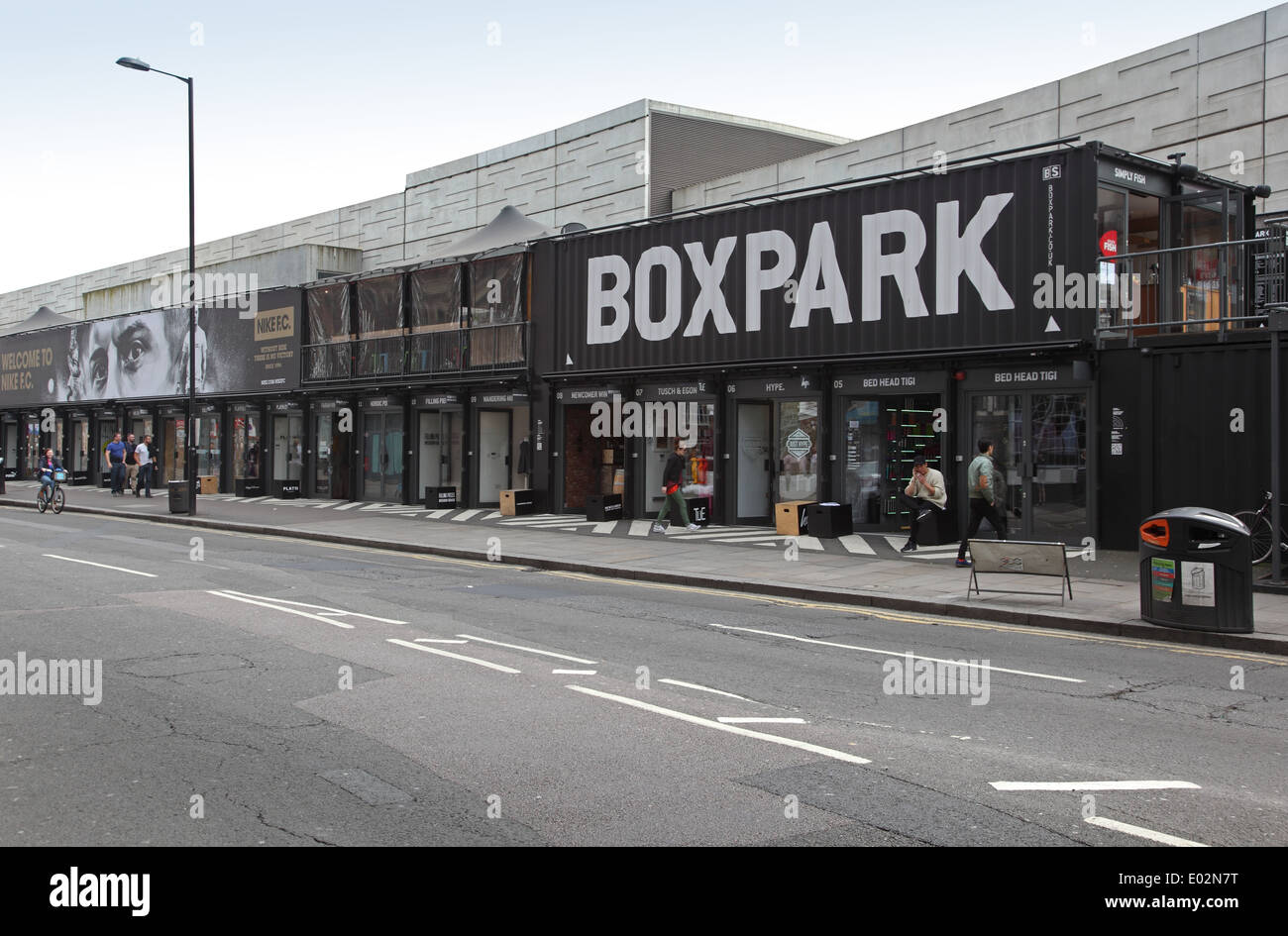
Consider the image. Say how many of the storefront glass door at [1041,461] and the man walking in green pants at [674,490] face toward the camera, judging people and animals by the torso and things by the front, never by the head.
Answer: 1

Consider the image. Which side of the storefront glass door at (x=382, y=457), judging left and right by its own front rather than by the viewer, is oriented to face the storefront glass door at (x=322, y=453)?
right

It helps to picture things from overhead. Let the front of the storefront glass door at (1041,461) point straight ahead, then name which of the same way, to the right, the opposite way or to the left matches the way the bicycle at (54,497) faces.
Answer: to the left

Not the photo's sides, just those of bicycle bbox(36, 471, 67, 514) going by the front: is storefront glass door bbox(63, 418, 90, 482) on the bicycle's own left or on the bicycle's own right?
on the bicycle's own left

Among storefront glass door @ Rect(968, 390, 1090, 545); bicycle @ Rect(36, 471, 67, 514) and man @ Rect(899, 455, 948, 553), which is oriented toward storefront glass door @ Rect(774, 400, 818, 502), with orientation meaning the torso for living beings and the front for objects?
the bicycle

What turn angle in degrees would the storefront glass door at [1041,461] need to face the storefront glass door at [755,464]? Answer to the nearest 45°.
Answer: approximately 135° to its right

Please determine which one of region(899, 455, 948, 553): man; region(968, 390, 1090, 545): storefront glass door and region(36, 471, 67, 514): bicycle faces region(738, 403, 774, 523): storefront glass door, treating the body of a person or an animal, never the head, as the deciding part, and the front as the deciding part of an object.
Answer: the bicycle

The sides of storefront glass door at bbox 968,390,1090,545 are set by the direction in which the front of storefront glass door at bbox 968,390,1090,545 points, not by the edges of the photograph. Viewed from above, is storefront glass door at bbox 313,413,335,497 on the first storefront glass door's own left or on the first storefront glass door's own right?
on the first storefront glass door's own right
